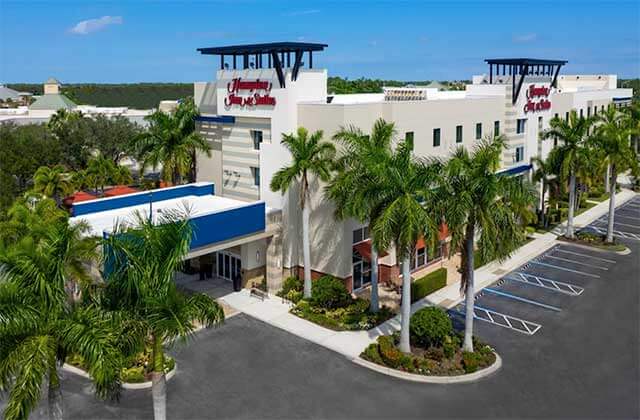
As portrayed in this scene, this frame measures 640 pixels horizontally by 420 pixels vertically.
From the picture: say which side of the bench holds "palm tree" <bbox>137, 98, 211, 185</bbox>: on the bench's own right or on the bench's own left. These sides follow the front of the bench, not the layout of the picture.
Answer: on the bench's own right

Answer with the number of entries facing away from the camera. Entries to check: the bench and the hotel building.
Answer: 0

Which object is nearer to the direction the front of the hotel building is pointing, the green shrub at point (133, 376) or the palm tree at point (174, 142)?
the green shrub

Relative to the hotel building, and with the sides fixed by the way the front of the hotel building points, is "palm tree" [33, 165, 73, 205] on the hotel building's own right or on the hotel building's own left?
on the hotel building's own right

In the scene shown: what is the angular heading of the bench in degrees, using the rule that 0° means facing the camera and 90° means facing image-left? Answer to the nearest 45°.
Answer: approximately 45°

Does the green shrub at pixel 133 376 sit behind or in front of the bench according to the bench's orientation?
in front

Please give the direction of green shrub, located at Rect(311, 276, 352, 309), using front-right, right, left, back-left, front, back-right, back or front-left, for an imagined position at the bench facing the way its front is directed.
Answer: left

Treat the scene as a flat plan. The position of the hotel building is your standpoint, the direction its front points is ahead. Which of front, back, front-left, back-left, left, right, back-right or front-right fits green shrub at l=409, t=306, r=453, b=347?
left
